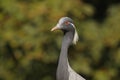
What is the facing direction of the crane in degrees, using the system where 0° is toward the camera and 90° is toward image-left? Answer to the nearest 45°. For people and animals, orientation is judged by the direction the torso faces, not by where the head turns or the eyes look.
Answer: approximately 90°
